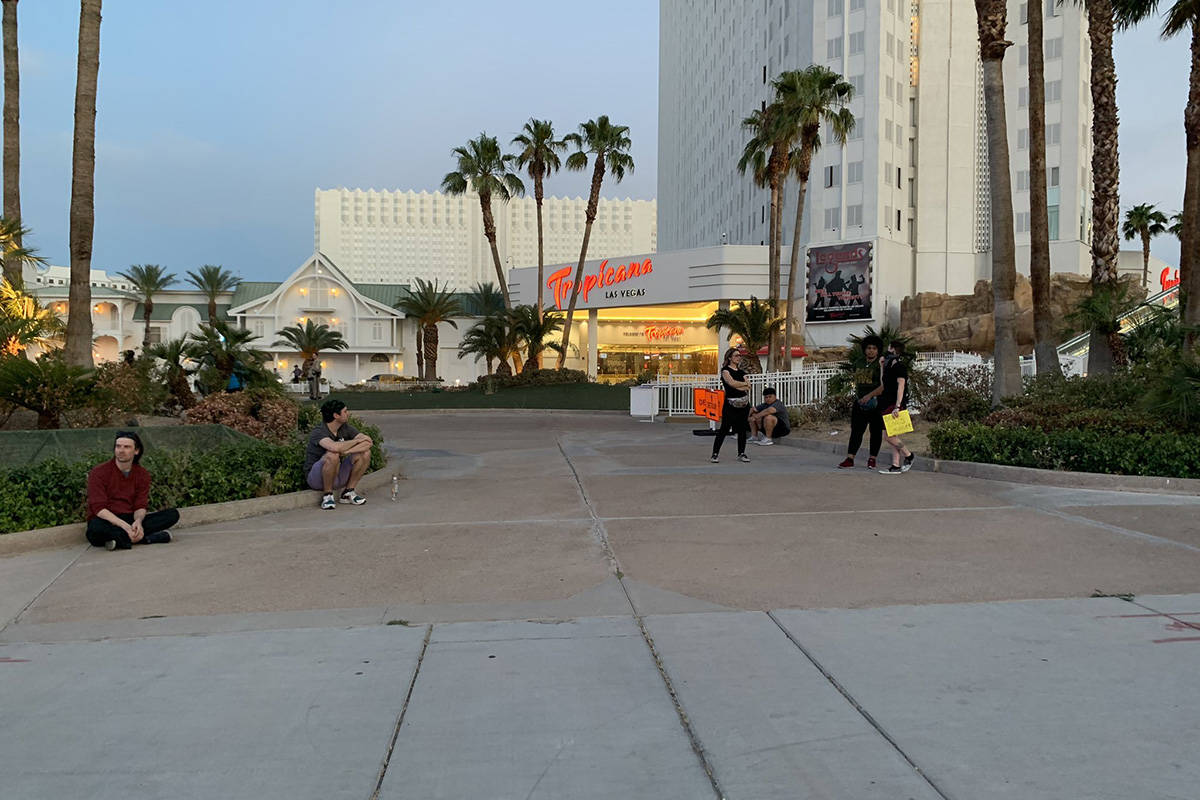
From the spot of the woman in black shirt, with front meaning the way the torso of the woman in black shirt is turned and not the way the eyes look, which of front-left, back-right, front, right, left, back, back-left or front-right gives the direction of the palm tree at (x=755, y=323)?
back-left

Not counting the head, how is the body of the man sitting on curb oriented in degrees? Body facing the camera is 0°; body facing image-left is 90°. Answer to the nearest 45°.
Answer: approximately 315°

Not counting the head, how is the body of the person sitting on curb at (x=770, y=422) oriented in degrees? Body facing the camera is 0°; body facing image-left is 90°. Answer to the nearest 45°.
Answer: approximately 45°

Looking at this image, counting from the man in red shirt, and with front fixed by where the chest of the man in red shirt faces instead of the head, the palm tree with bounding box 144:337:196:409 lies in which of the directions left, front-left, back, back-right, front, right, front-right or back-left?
back-left

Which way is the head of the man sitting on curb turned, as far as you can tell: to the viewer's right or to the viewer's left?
to the viewer's right

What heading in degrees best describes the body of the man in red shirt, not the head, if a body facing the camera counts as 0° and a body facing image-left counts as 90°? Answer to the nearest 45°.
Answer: approximately 315°

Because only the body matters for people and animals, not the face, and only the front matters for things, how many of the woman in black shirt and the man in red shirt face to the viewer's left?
0

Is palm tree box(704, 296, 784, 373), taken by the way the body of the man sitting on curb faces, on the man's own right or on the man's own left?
on the man's own left

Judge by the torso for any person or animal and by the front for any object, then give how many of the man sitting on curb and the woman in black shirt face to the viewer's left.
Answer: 0

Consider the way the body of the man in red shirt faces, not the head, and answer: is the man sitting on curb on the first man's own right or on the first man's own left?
on the first man's own left

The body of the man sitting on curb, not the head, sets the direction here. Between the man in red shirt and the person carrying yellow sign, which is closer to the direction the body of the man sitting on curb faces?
the person carrying yellow sign

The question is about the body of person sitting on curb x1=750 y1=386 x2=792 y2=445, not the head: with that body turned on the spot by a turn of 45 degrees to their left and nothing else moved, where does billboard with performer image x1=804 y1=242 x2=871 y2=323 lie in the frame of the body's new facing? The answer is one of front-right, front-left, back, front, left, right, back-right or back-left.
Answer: back
